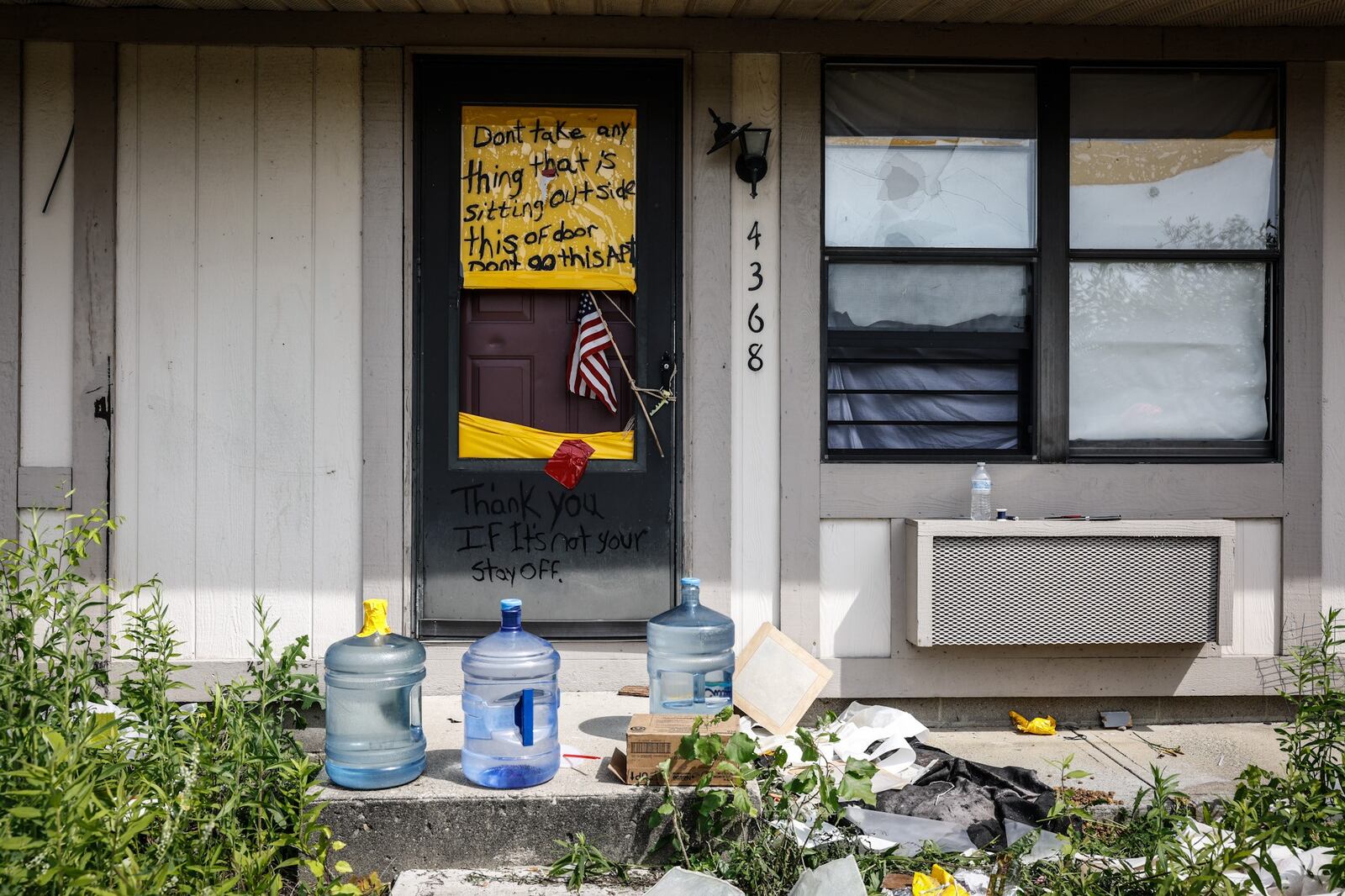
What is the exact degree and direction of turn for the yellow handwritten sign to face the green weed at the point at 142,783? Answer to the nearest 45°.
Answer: approximately 45° to its right

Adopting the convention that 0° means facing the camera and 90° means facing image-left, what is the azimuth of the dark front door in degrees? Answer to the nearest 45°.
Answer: approximately 0°

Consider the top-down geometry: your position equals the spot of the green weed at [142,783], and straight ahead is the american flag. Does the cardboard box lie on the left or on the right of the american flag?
right

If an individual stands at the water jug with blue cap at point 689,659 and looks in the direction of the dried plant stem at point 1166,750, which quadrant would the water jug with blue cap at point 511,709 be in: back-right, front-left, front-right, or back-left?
back-right

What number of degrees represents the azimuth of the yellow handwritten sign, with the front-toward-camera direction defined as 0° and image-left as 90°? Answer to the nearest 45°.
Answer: approximately 0°

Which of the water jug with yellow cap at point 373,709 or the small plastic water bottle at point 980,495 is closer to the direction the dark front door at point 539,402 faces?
the water jug with yellow cap

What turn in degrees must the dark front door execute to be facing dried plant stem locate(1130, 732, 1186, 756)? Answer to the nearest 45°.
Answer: approximately 90° to its left

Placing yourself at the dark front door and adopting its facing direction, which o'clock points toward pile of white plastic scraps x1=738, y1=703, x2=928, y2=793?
The pile of white plastic scraps is roughly at 10 o'clock from the dark front door.
